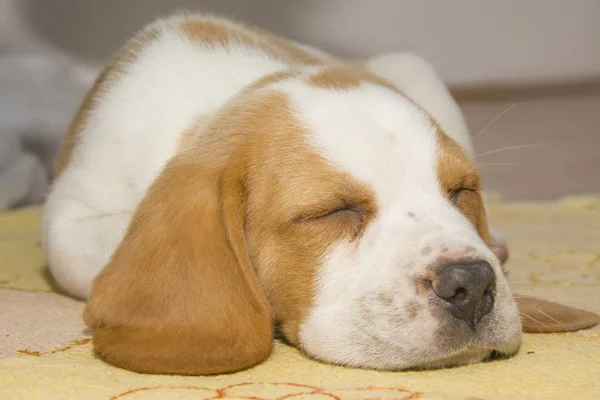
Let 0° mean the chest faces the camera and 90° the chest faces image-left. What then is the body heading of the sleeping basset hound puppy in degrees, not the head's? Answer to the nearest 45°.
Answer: approximately 315°

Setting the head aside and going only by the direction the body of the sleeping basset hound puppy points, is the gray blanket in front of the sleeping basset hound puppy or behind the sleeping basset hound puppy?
behind
